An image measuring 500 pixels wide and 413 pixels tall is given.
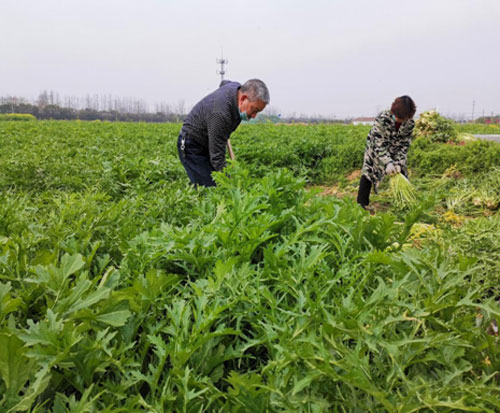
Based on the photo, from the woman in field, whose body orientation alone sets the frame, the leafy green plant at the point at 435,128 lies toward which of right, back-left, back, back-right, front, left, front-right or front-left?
back-left

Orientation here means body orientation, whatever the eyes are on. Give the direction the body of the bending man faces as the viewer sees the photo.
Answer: to the viewer's right

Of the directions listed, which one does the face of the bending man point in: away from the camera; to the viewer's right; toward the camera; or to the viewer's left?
to the viewer's right

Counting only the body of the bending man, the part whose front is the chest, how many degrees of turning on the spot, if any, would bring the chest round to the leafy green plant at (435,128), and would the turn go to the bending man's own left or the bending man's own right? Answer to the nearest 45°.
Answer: approximately 45° to the bending man's own left
